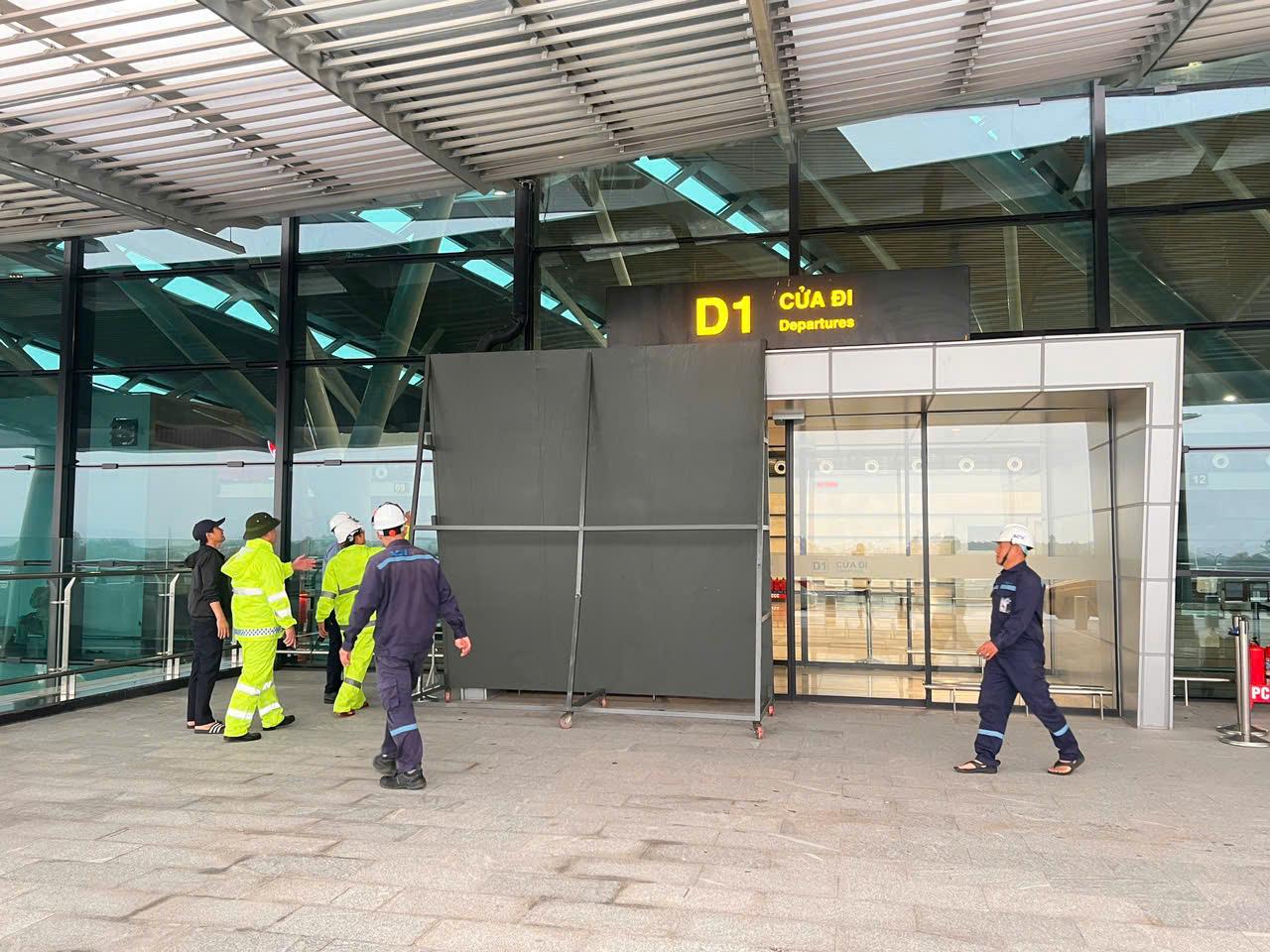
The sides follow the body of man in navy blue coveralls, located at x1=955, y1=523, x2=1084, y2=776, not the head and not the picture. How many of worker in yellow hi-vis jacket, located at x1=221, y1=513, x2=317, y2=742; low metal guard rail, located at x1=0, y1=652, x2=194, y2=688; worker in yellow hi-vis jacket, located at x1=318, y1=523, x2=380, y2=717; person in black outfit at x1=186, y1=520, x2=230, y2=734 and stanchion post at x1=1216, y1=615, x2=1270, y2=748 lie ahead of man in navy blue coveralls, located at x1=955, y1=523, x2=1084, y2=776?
4

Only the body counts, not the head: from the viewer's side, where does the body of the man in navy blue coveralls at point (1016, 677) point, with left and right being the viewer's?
facing to the left of the viewer

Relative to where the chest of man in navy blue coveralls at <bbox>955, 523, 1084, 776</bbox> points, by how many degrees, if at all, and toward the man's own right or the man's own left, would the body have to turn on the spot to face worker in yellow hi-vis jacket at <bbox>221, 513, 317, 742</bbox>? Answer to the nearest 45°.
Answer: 0° — they already face them

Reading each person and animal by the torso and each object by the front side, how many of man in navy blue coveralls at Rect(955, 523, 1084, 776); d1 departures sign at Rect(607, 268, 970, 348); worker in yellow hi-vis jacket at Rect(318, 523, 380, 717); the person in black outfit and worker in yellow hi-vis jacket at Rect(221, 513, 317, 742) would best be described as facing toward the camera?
1

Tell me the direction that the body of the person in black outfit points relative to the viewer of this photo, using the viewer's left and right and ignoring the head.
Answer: facing to the right of the viewer

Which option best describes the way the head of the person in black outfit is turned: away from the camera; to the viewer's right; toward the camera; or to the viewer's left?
to the viewer's right

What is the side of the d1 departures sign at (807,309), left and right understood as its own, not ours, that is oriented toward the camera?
front

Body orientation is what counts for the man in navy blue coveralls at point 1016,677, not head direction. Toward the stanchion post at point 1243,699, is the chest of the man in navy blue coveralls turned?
no

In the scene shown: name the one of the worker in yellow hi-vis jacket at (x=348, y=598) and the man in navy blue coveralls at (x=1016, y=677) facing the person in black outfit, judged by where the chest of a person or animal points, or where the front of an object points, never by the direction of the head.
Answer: the man in navy blue coveralls

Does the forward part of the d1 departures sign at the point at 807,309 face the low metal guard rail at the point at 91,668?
no

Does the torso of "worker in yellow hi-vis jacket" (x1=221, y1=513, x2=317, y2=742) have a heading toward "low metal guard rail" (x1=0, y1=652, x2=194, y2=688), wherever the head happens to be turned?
no

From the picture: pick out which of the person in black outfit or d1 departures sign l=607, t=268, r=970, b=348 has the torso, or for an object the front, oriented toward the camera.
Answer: the d1 departures sign

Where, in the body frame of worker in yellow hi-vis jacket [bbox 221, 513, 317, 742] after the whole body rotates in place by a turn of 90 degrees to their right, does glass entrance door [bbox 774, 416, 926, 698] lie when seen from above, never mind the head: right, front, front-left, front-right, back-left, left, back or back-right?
front-left
